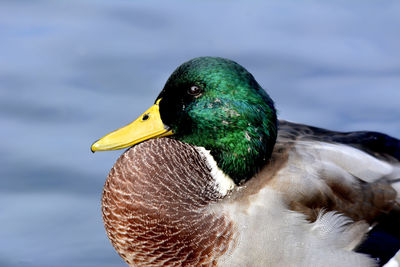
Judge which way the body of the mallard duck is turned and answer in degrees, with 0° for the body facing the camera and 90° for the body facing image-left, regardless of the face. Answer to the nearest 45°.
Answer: approximately 90°
